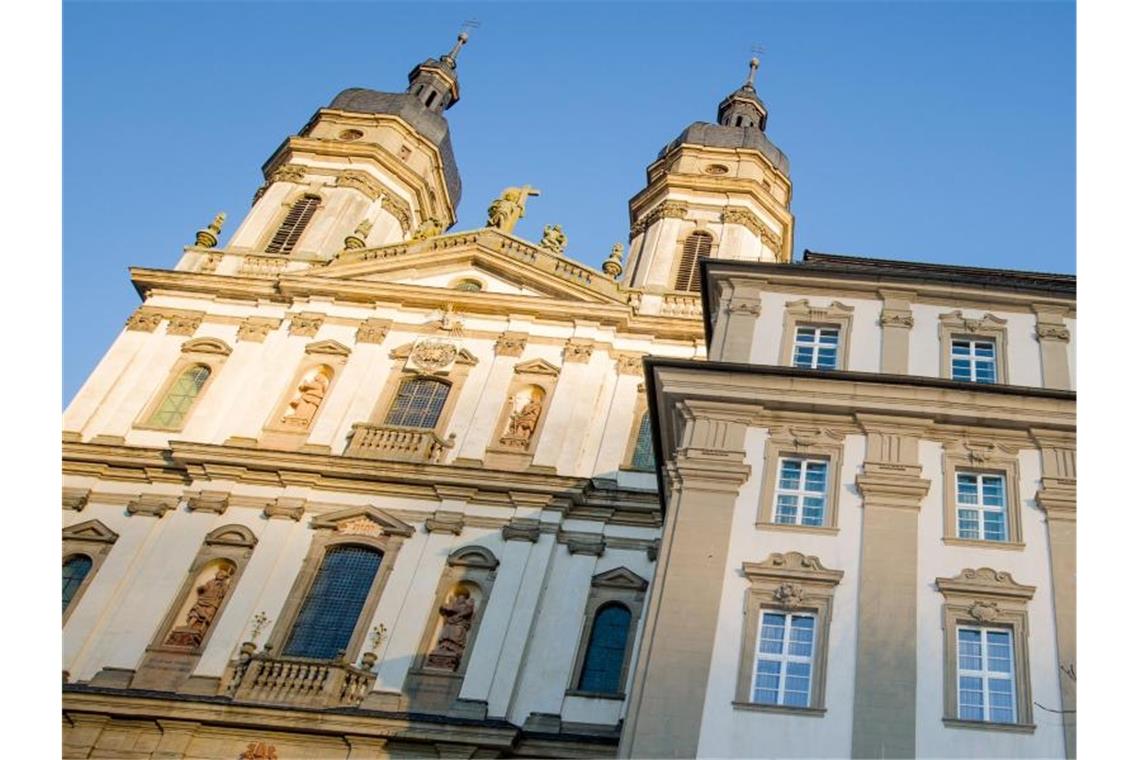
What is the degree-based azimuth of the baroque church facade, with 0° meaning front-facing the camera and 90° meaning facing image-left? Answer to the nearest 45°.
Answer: approximately 0°
